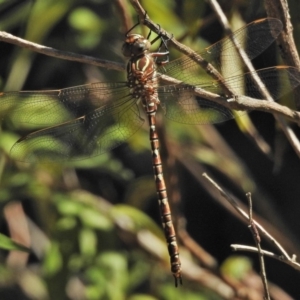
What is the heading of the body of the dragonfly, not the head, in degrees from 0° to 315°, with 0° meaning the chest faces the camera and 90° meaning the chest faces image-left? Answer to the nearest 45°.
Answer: approximately 180°
